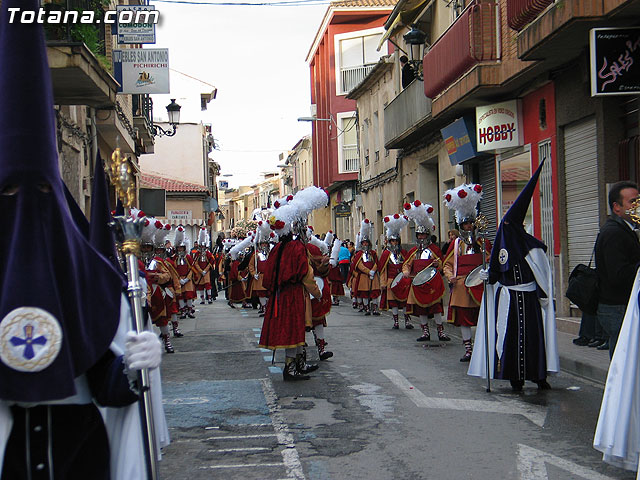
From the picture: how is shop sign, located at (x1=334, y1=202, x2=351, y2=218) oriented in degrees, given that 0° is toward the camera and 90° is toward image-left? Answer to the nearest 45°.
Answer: approximately 0°

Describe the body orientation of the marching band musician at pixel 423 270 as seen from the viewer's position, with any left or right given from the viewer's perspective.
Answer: facing the viewer

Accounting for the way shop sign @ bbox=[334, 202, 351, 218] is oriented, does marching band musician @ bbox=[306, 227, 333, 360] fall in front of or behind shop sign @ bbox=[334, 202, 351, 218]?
in front

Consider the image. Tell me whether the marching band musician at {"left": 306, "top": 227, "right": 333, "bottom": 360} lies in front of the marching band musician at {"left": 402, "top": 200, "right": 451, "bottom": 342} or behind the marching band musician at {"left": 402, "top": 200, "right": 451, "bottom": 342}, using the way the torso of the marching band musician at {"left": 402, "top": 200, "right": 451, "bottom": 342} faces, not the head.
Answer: in front

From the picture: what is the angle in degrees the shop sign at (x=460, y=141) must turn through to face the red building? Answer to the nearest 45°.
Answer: approximately 135° to its right

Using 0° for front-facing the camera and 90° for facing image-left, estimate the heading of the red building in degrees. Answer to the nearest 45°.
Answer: approximately 45°

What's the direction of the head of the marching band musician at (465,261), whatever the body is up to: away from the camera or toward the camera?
toward the camera

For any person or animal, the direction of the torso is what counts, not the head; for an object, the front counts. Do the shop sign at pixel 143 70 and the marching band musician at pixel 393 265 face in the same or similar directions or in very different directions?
same or similar directions

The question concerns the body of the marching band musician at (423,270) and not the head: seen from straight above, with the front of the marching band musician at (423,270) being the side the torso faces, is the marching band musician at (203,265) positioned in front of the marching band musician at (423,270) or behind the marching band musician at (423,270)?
behind

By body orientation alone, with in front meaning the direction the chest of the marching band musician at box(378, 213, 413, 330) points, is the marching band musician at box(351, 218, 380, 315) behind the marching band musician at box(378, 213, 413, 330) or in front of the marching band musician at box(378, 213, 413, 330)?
behind
